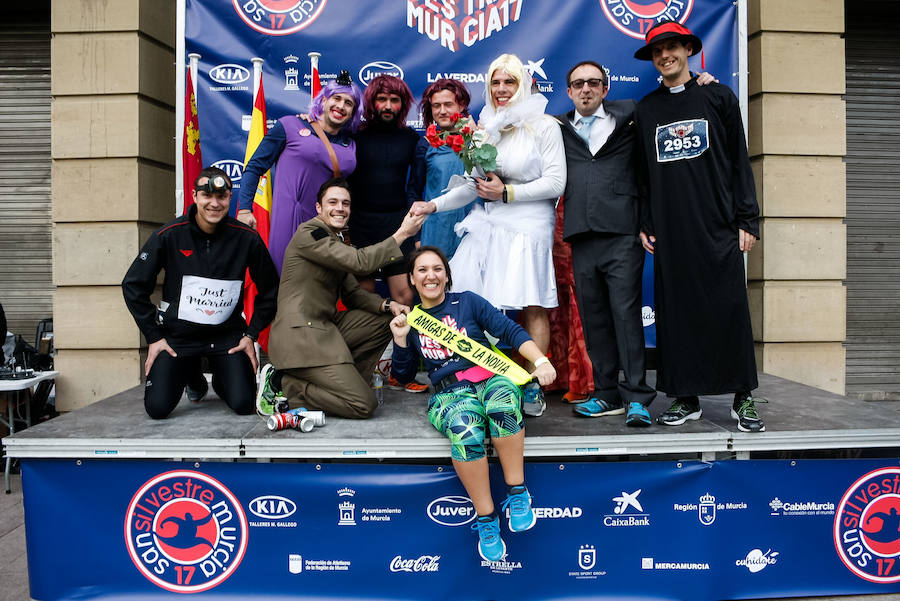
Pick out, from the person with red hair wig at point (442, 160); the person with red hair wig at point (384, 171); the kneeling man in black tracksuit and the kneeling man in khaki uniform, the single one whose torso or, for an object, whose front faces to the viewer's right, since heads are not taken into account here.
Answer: the kneeling man in khaki uniform

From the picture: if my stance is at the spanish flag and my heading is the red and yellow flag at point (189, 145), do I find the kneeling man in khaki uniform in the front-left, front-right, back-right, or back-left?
back-left

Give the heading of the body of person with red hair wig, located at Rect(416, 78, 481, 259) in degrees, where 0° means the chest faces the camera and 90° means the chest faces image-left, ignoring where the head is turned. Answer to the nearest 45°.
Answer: approximately 0°

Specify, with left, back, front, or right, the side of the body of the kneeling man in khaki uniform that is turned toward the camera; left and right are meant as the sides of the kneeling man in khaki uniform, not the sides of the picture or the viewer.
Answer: right

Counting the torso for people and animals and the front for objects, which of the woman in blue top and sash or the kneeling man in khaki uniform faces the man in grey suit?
the kneeling man in khaki uniform

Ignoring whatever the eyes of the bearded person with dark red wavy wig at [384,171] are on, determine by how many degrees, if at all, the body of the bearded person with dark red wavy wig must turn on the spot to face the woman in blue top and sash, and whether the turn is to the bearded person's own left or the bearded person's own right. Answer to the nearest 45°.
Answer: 0° — they already face them

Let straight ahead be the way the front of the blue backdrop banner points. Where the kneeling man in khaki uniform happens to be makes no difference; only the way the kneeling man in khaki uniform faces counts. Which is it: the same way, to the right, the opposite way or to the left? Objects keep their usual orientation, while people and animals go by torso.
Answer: to the left
